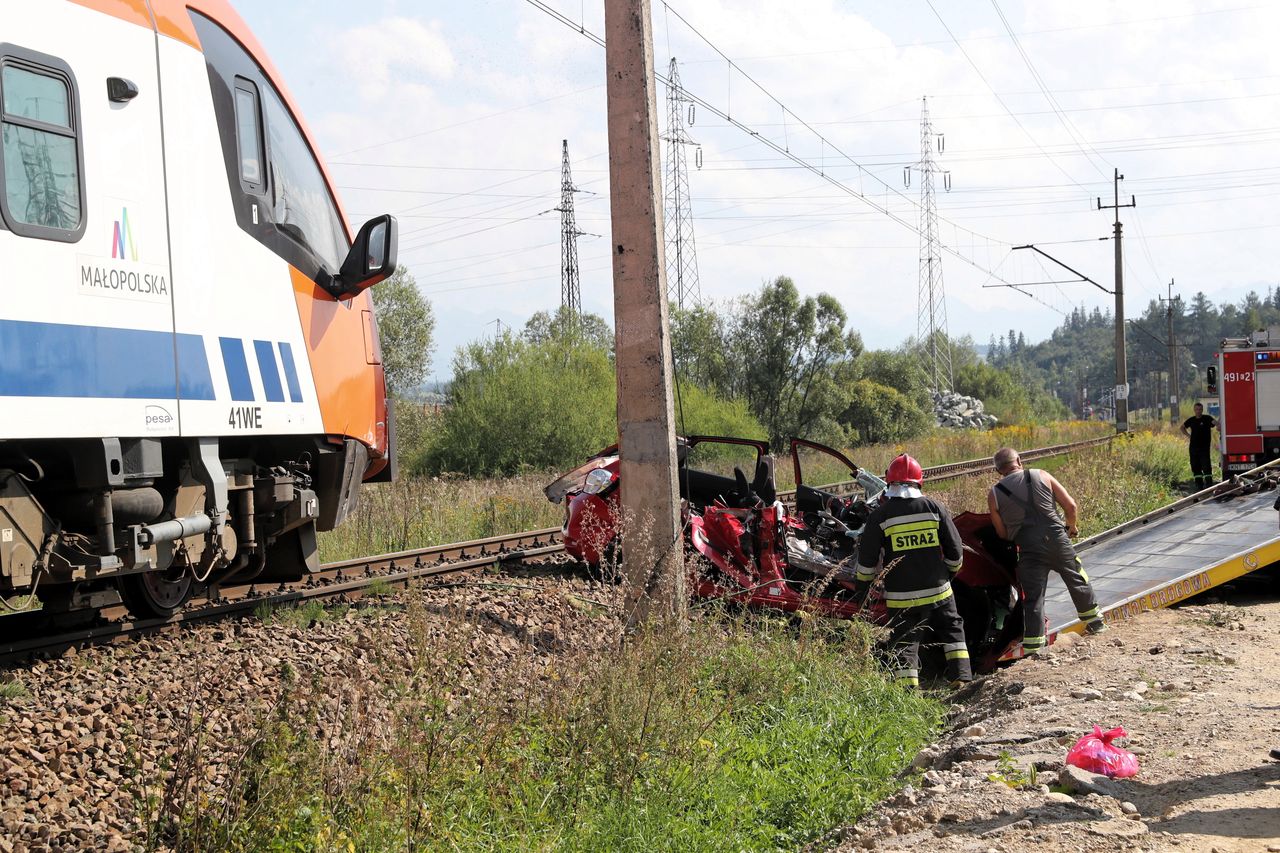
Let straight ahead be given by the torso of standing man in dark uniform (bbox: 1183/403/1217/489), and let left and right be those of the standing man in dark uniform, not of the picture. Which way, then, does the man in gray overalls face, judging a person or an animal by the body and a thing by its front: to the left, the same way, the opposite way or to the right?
the opposite way

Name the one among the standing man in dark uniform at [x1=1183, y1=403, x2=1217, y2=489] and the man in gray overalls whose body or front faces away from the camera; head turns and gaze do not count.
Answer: the man in gray overalls

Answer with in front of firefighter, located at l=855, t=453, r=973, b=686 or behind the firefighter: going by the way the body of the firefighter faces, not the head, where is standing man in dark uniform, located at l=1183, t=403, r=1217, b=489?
in front

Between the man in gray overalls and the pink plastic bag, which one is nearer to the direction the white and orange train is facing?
the man in gray overalls

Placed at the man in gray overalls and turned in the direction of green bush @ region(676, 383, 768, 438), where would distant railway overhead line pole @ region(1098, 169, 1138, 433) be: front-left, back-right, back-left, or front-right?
front-right

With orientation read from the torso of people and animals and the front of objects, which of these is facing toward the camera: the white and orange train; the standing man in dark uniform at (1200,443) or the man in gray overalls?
the standing man in dark uniform

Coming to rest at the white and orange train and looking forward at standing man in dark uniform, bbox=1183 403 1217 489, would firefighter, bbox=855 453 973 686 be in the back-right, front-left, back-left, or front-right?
front-right

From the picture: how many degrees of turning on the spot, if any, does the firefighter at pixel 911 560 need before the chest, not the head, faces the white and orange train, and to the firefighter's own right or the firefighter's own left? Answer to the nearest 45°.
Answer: approximately 135° to the firefighter's own left

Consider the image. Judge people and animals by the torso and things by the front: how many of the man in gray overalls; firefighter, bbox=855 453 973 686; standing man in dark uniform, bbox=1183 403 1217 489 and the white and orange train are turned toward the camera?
1

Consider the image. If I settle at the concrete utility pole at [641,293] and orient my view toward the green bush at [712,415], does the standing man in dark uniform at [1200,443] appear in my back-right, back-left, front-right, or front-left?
front-right

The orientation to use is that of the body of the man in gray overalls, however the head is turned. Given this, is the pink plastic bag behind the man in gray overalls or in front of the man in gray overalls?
behind

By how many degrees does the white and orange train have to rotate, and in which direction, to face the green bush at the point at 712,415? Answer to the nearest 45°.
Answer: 0° — it already faces it

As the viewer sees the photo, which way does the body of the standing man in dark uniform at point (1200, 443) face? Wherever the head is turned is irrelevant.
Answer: toward the camera

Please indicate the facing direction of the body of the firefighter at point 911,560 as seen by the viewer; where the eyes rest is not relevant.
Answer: away from the camera

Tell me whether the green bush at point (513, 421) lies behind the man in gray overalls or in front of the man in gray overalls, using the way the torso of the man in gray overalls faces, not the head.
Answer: in front

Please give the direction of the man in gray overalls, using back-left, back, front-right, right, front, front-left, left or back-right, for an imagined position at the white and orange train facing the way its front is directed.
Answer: front-right

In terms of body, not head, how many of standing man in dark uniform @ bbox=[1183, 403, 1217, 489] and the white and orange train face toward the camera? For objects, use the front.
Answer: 1
